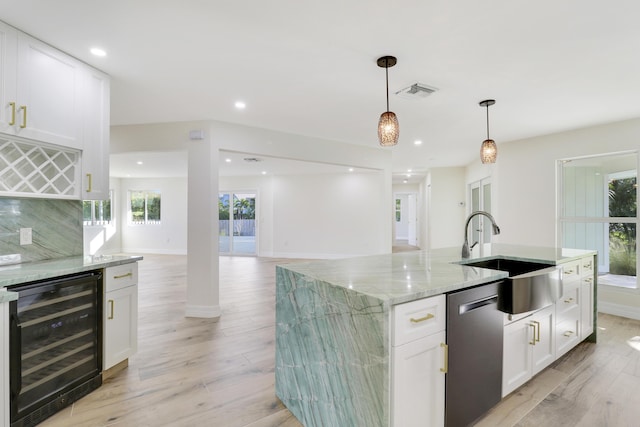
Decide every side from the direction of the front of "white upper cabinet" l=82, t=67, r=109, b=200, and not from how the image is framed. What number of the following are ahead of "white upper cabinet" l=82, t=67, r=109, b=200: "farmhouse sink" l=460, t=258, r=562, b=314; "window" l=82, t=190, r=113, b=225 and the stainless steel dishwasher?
2

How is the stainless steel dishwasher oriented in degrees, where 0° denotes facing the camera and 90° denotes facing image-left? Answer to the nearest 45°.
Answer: approximately 315°

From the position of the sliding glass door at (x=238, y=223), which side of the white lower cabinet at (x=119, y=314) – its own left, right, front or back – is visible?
left

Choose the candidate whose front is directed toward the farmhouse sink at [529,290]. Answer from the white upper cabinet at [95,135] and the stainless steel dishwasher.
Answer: the white upper cabinet

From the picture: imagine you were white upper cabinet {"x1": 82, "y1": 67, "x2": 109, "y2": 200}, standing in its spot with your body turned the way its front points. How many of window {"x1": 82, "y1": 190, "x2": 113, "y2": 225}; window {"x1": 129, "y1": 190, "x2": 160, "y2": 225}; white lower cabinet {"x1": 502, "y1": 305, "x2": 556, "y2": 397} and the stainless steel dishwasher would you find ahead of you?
2

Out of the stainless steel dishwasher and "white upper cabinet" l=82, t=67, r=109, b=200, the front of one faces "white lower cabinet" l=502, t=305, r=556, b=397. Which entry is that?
the white upper cabinet

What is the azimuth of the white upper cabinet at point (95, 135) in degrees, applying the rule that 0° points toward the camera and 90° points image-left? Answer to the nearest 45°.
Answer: approximately 315°

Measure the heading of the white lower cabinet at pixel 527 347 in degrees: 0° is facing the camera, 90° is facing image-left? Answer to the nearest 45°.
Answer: approximately 315°

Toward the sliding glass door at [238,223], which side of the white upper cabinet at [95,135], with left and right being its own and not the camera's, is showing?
left

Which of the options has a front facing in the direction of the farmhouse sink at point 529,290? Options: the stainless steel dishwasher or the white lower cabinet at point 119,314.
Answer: the white lower cabinet
